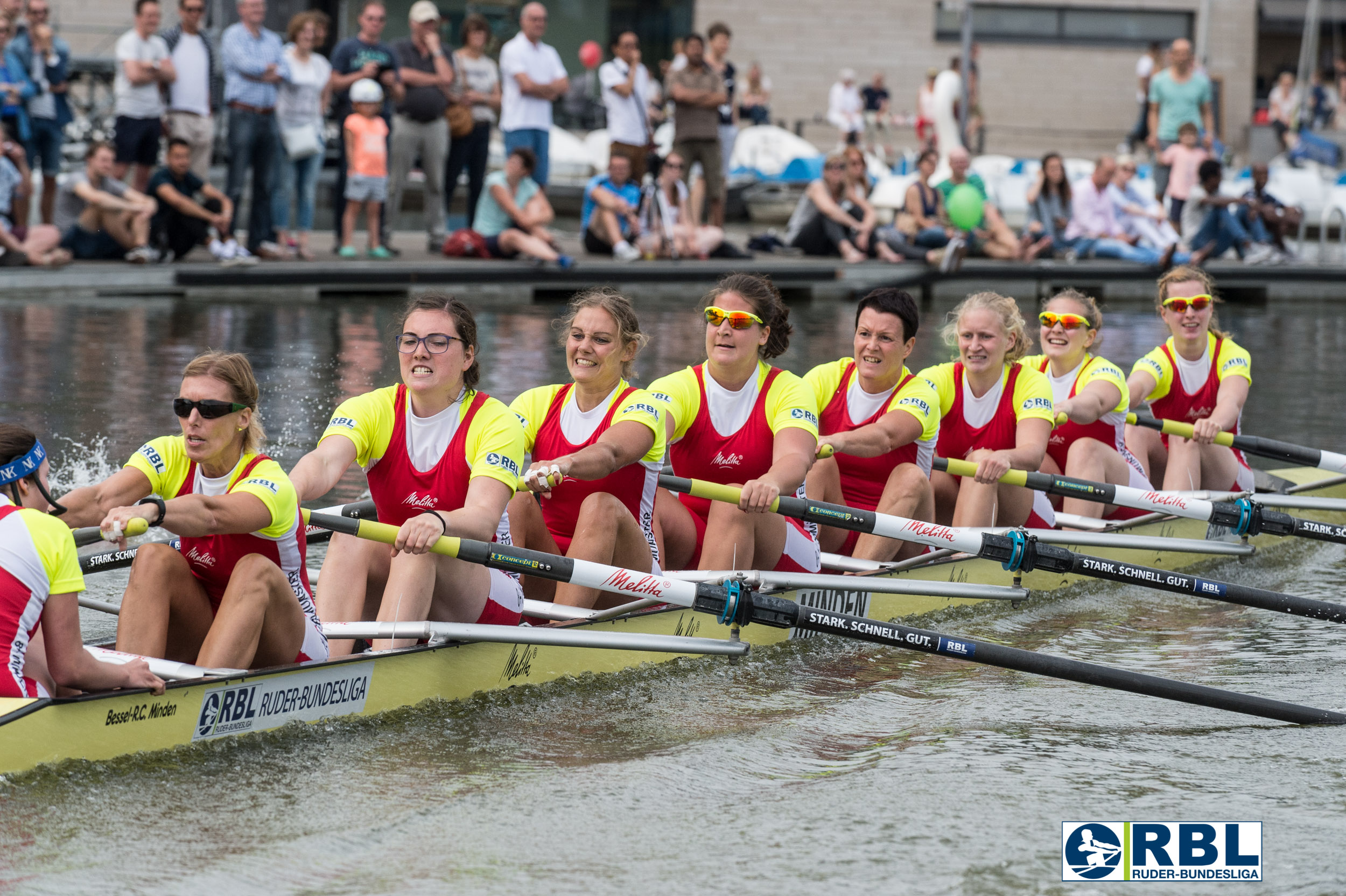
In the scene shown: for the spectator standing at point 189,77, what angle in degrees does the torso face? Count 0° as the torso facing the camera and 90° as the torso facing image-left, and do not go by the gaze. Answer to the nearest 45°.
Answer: approximately 0°

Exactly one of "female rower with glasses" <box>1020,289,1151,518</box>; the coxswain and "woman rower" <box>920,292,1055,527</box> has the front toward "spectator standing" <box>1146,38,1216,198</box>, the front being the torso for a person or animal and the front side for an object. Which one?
the coxswain

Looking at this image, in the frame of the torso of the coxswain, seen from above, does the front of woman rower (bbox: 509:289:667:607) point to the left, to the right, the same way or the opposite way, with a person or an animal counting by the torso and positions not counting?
the opposite way

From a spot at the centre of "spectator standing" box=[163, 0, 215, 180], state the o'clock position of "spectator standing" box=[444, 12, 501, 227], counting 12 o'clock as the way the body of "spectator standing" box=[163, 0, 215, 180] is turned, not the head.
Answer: "spectator standing" box=[444, 12, 501, 227] is roughly at 8 o'clock from "spectator standing" box=[163, 0, 215, 180].

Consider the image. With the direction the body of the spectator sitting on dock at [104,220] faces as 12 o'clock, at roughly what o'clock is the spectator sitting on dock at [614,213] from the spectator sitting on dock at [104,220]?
the spectator sitting on dock at [614,213] is roughly at 10 o'clock from the spectator sitting on dock at [104,220].

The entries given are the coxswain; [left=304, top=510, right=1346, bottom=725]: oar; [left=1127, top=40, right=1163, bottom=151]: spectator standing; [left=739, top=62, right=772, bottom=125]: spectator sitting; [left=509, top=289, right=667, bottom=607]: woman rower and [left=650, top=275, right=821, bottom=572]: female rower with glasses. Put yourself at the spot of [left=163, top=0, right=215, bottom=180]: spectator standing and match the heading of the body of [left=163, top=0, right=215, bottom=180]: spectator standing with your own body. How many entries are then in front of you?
4

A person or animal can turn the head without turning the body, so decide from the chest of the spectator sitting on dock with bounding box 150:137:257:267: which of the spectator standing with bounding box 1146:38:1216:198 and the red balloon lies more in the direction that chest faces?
the spectator standing

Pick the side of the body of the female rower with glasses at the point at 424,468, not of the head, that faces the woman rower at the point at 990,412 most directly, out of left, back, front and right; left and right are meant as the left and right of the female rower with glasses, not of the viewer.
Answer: back

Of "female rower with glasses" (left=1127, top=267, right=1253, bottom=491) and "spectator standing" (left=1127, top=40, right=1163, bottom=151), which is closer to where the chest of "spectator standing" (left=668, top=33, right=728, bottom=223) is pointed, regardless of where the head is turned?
the female rower with glasses

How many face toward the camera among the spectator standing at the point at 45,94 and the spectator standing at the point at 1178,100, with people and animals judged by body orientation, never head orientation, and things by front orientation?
2
